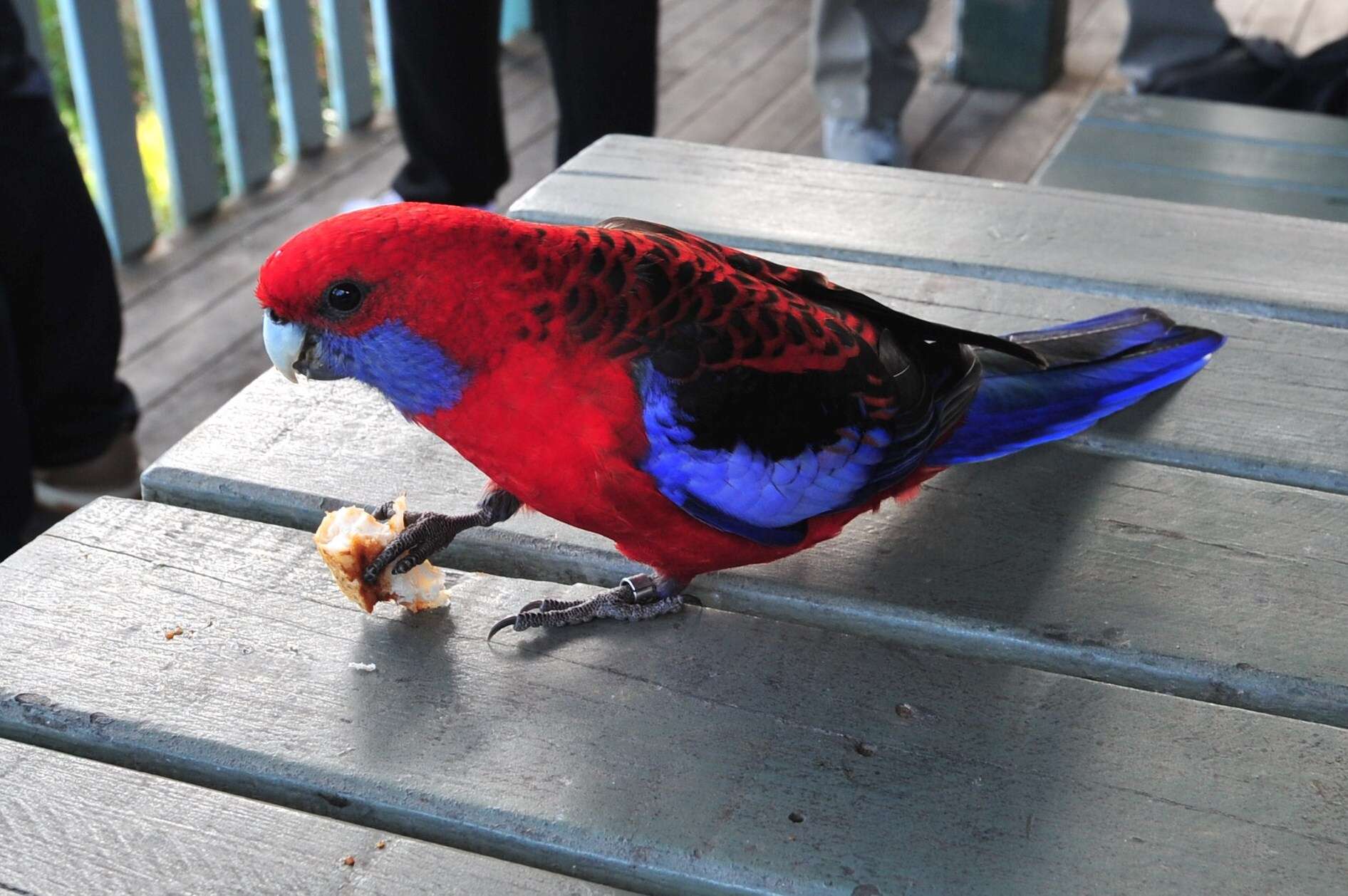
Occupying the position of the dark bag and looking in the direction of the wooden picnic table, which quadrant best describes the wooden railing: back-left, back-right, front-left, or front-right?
front-right

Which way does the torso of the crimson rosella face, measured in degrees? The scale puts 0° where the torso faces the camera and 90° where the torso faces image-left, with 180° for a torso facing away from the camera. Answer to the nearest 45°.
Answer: approximately 90°

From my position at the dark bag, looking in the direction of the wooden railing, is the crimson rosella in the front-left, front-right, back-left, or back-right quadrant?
front-left

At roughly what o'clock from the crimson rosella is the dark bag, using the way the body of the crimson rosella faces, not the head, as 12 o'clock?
The dark bag is roughly at 4 o'clock from the crimson rosella.

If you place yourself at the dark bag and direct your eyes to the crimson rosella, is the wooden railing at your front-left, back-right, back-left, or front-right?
front-right

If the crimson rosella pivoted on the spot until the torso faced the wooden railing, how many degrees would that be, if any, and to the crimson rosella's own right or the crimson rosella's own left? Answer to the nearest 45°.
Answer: approximately 45° to the crimson rosella's own right

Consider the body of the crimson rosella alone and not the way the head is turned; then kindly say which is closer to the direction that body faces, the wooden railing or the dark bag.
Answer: the wooden railing
